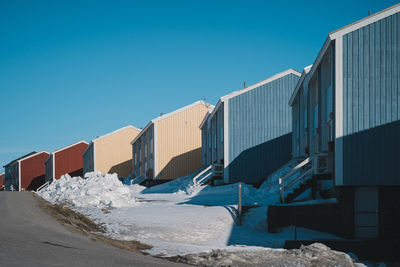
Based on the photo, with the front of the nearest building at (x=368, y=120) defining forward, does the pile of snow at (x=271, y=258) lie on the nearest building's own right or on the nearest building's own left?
on the nearest building's own left

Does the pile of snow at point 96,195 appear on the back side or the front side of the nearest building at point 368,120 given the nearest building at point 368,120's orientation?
on the front side

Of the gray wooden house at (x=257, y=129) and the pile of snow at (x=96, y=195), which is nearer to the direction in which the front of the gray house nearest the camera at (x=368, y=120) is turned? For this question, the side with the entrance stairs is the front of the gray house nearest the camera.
the pile of snow

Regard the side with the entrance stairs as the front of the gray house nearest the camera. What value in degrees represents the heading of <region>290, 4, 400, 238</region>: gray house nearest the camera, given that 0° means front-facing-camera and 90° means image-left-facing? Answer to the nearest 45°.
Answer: approximately 90°

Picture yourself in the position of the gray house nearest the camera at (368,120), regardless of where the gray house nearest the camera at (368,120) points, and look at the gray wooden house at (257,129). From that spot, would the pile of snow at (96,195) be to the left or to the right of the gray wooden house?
left
